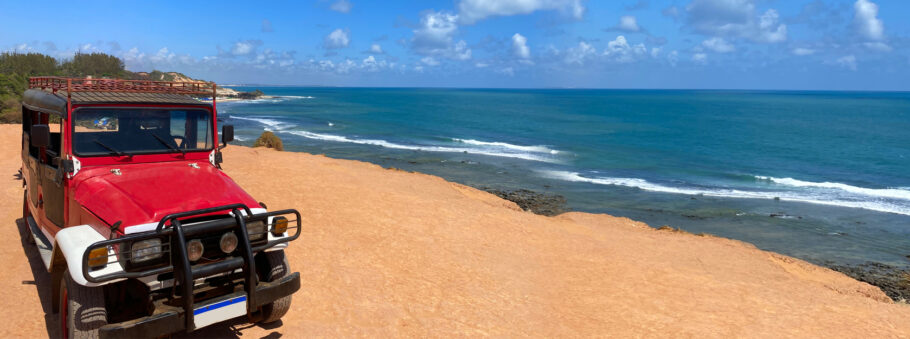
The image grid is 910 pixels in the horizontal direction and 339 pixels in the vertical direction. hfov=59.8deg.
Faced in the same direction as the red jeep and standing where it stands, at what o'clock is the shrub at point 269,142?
The shrub is roughly at 8 o'clock from the red jeep.

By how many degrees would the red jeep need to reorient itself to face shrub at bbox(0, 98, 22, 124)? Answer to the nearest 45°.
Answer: approximately 135° to its left

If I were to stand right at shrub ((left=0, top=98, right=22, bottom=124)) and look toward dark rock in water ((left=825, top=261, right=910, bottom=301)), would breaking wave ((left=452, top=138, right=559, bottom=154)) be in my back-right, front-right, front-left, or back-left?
front-left

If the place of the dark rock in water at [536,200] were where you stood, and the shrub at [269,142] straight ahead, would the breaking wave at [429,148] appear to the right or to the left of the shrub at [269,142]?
right

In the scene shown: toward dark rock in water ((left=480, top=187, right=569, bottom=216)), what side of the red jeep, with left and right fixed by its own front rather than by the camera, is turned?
left

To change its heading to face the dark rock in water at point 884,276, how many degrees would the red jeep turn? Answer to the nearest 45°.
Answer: approximately 45° to its left

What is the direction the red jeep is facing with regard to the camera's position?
facing the viewer and to the right of the viewer

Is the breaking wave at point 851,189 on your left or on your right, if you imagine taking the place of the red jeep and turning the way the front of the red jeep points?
on your left

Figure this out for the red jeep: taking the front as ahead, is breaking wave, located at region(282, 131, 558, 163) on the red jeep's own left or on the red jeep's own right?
on the red jeep's own left
